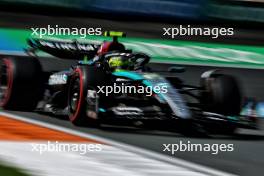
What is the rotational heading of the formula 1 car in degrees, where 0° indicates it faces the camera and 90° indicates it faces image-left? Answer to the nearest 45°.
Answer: approximately 315°
